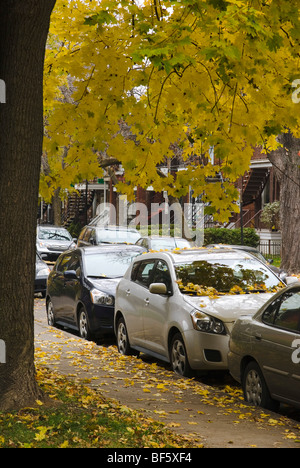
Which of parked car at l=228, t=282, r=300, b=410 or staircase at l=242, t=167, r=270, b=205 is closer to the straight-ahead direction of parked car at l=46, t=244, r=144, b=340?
the parked car

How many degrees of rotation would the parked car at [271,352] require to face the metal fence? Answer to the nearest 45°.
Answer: approximately 135° to its left

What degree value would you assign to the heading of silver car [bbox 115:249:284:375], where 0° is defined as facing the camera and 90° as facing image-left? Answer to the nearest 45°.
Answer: approximately 315°

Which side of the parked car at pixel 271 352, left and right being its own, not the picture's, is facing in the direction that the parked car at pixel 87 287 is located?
back

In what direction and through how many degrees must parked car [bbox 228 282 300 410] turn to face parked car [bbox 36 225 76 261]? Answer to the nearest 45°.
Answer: approximately 135° to its left

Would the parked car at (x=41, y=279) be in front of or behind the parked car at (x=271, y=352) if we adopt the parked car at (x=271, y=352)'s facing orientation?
behind

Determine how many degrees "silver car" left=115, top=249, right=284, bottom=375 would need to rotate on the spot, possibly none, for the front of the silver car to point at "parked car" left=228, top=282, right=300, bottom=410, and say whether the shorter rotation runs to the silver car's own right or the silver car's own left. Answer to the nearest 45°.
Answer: approximately 45° to the silver car's own right

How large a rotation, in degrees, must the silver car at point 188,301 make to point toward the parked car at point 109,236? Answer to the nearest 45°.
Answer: approximately 135° to its left

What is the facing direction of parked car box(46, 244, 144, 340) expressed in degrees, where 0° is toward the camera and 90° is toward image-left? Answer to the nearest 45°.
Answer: approximately 315°
